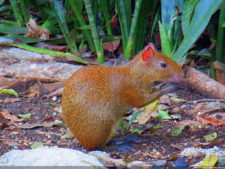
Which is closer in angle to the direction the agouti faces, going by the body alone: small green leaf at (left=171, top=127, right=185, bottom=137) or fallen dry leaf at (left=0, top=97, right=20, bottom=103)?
the small green leaf

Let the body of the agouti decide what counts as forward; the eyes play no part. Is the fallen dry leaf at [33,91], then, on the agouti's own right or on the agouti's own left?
on the agouti's own left

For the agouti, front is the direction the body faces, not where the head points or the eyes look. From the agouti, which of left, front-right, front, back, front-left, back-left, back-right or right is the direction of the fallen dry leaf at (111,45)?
left

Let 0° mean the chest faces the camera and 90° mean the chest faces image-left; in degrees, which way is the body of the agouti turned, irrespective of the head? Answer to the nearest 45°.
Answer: approximately 270°

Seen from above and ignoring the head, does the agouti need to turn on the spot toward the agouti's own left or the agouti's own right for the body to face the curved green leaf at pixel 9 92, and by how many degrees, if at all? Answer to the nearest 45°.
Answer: approximately 135° to the agouti's own left

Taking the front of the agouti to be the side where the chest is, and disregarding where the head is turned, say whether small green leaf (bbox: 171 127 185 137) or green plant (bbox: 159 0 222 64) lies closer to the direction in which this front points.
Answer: the small green leaf

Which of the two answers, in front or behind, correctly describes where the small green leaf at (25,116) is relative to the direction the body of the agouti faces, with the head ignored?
behind
